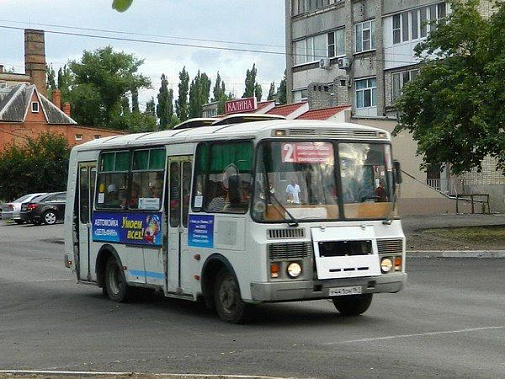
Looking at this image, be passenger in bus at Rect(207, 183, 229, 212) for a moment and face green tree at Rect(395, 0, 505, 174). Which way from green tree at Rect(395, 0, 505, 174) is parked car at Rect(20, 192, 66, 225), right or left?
left

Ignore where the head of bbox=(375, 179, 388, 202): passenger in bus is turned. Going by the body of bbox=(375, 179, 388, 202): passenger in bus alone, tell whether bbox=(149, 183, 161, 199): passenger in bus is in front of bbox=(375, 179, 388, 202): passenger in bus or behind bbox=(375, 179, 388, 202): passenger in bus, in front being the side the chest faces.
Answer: behind

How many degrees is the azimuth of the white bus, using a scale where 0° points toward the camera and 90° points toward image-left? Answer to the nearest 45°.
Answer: approximately 315°

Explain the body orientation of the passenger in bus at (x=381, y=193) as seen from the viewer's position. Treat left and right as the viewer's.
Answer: facing the viewer and to the right of the viewer

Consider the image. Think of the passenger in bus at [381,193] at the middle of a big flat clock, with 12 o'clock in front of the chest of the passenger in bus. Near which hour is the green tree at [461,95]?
The green tree is roughly at 8 o'clock from the passenger in bus.
